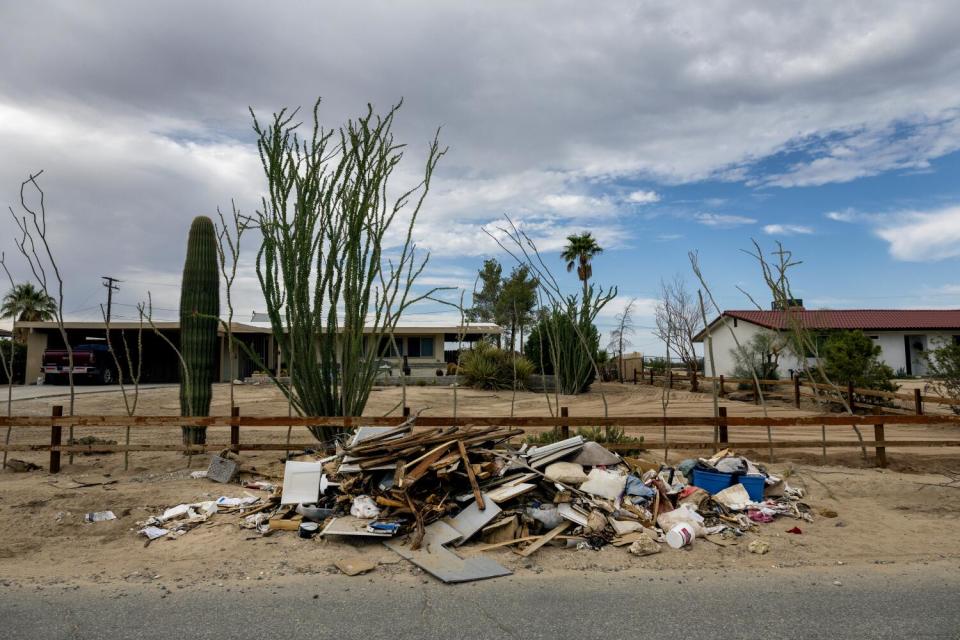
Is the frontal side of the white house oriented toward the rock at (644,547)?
yes

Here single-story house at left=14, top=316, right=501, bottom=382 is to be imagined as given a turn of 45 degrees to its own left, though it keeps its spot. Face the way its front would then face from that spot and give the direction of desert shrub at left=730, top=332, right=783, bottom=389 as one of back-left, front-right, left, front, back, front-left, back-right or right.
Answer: front

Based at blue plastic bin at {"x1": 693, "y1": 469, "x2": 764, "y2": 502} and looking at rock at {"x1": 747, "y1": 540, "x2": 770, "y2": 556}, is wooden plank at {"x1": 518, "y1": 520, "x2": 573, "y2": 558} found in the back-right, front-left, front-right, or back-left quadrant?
front-right

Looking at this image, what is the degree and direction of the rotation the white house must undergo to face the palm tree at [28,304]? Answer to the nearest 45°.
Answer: approximately 90° to its right

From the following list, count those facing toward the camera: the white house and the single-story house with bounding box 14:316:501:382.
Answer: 2

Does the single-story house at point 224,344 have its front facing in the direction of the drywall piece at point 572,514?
yes

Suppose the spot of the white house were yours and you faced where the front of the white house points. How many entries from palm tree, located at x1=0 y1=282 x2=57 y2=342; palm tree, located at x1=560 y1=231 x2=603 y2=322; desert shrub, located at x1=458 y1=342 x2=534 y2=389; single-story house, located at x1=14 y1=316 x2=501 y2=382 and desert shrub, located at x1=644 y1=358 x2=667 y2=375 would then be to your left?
0

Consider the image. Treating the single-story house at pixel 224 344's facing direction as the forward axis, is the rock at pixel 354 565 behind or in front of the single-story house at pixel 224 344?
in front

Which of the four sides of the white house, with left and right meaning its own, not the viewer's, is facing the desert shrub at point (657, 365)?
right

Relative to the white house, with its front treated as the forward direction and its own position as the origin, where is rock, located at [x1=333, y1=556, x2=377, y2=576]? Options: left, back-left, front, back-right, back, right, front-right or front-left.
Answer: front

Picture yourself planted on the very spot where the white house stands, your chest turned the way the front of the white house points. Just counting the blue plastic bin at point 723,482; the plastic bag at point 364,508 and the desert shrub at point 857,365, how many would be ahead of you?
3

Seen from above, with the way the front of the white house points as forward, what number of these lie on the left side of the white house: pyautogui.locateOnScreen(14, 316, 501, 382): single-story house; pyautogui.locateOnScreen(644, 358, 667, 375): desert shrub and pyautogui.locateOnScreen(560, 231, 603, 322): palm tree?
0

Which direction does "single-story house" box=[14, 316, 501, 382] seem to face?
toward the camera

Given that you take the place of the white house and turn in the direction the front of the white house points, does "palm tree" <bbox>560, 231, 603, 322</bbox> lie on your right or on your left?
on your right

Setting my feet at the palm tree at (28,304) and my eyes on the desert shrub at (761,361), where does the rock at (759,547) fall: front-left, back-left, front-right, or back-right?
front-right

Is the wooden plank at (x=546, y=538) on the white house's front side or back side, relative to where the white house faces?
on the front side

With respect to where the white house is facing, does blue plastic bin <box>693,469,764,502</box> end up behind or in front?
in front

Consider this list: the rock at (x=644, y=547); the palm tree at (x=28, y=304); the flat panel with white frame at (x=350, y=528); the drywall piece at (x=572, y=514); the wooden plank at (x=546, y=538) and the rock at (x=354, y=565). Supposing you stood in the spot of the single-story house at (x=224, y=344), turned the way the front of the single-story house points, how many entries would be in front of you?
5

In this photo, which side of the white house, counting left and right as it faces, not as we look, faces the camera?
front

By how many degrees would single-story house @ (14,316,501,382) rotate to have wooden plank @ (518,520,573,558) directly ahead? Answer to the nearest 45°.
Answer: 0° — it already faces it
